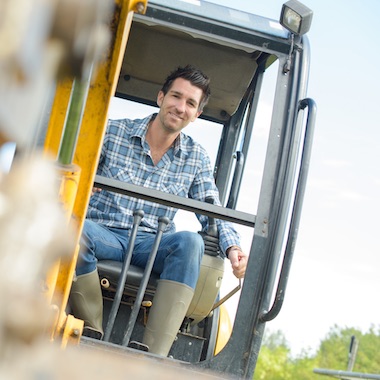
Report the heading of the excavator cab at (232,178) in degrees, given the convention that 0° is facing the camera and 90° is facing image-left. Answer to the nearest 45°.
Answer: approximately 0°

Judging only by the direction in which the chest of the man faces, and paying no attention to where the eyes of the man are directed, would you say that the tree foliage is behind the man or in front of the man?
behind

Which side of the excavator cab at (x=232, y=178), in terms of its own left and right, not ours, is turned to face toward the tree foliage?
back

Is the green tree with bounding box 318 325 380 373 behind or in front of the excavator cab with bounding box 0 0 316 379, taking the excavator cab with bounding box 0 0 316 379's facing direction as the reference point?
behind

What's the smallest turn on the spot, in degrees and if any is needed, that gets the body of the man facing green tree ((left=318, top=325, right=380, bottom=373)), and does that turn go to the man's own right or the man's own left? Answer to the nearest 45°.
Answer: approximately 180°

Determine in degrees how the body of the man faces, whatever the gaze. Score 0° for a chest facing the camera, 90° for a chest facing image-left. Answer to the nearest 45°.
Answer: approximately 0°
